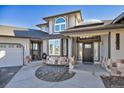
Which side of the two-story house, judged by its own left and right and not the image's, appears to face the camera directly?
front
